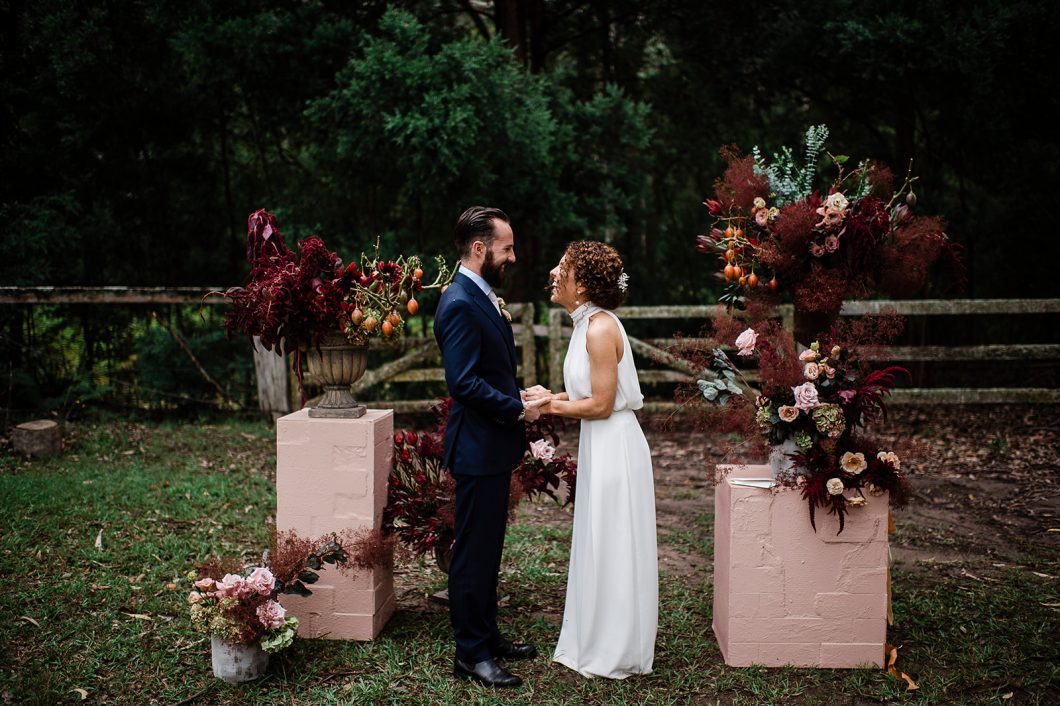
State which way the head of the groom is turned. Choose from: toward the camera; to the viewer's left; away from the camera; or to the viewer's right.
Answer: to the viewer's right

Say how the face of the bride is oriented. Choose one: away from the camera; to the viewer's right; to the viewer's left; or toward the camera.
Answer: to the viewer's left

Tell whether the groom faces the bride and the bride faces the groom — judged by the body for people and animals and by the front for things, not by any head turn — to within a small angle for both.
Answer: yes

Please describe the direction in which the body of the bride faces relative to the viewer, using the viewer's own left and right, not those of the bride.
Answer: facing to the left of the viewer

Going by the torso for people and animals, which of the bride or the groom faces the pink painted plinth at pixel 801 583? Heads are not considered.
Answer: the groom

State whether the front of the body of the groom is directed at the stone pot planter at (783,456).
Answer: yes

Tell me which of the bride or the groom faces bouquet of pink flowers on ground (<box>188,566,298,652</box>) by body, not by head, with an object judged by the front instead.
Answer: the bride

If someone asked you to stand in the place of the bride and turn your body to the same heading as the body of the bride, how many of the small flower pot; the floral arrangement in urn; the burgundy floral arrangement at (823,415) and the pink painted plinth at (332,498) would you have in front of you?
3

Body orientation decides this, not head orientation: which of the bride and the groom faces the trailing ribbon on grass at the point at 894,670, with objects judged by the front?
the groom

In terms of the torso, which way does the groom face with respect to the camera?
to the viewer's right

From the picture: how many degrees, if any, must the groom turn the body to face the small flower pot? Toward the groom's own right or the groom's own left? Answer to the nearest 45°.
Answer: approximately 180°

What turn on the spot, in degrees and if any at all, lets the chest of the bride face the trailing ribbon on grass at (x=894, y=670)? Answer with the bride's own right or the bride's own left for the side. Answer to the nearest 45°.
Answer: approximately 180°

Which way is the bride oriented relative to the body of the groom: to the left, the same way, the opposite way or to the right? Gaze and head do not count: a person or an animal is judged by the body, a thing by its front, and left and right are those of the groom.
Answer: the opposite way

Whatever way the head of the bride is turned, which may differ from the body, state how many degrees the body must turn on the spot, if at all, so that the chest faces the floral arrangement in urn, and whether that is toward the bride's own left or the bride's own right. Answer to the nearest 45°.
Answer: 0° — they already face it

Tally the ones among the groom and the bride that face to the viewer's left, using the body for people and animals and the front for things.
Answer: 1
